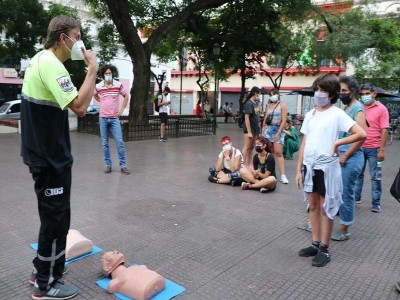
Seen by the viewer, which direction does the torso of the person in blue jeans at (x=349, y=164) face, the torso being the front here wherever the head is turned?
to the viewer's left

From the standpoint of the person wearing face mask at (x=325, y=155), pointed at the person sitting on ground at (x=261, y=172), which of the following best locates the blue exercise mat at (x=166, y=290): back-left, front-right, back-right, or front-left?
back-left

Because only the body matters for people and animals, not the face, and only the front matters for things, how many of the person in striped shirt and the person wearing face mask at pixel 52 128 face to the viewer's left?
0

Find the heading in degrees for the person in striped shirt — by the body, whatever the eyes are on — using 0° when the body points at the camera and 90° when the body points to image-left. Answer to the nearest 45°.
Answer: approximately 0°

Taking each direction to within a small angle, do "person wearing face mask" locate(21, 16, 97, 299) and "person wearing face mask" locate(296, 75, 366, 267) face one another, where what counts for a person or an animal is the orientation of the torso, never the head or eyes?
yes

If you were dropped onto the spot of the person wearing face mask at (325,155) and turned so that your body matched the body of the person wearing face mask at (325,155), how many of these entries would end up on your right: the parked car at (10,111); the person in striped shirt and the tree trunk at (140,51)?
3

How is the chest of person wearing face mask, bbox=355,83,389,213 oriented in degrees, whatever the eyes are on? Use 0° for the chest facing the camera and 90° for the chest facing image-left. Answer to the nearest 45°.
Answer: approximately 45°

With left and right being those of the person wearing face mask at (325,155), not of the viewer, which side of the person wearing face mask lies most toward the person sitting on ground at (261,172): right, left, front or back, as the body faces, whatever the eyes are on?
right

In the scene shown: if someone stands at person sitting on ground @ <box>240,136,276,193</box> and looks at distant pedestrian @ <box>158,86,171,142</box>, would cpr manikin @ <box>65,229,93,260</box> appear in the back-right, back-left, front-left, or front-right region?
back-left

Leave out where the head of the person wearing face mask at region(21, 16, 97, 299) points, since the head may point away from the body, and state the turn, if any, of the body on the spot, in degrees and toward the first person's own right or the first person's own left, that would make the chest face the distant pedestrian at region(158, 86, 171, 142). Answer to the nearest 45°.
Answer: approximately 90° to the first person's own left

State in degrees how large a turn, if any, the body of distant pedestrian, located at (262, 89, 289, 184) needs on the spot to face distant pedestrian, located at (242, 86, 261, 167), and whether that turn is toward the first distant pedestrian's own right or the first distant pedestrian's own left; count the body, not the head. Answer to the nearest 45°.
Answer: approximately 90° to the first distant pedestrian's own right

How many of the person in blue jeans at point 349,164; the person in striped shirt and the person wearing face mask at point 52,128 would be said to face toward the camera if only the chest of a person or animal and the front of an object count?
1

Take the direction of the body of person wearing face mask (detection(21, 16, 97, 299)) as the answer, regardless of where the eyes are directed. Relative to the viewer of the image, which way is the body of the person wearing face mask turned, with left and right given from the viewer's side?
facing to the right of the viewer

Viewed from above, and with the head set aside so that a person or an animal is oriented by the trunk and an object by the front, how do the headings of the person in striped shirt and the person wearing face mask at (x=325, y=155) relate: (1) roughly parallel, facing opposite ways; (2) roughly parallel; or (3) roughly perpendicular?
roughly perpendicular

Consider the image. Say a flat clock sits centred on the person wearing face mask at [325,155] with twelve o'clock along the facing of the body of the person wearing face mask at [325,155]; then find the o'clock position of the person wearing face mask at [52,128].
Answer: the person wearing face mask at [52,128] is roughly at 12 o'clock from the person wearing face mask at [325,155].

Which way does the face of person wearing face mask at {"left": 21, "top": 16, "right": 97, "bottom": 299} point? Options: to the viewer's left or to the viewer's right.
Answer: to the viewer's right

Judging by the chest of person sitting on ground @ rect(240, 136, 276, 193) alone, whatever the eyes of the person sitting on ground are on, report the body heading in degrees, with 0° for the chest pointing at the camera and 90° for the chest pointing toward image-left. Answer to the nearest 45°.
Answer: approximately 45°
